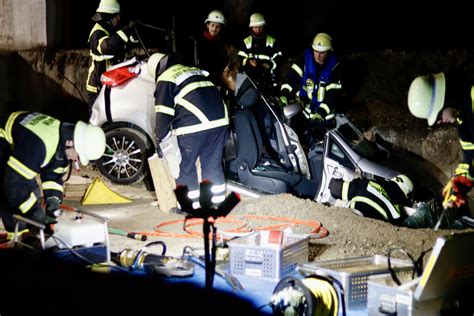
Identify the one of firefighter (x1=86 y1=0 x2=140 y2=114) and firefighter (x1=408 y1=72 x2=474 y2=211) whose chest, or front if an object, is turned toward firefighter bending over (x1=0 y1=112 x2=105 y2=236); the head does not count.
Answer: firefighter (x1=408 y1=72 x2=474 y2=211)

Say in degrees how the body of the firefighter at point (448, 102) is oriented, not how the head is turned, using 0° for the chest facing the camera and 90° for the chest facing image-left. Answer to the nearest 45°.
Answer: approximately 90°

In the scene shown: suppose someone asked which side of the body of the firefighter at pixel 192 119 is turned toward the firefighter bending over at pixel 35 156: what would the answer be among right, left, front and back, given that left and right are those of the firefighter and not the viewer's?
left

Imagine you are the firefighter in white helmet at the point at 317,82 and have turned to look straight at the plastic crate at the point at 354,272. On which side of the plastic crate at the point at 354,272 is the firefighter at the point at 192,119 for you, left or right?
right

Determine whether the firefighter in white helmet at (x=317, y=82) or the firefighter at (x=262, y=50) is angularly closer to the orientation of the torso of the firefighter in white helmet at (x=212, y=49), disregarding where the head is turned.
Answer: the firefighter in white helmet

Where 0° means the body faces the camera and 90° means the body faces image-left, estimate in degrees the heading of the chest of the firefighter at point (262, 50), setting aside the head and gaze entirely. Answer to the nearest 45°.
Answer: approximately 0°

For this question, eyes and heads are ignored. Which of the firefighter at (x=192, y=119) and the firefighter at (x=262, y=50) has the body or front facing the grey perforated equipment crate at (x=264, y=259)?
the firefighter at (x=262, y=50)

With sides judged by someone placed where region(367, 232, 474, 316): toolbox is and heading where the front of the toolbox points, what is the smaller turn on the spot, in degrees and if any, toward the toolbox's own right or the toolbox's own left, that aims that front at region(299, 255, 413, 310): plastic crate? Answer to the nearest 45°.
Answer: approximately 45° to the toolbox's own right

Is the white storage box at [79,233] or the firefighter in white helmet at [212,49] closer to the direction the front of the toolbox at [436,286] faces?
the white storage box

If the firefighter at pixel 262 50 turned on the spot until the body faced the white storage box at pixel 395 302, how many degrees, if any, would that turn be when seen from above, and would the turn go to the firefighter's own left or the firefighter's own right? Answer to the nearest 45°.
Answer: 0° — they already face it
